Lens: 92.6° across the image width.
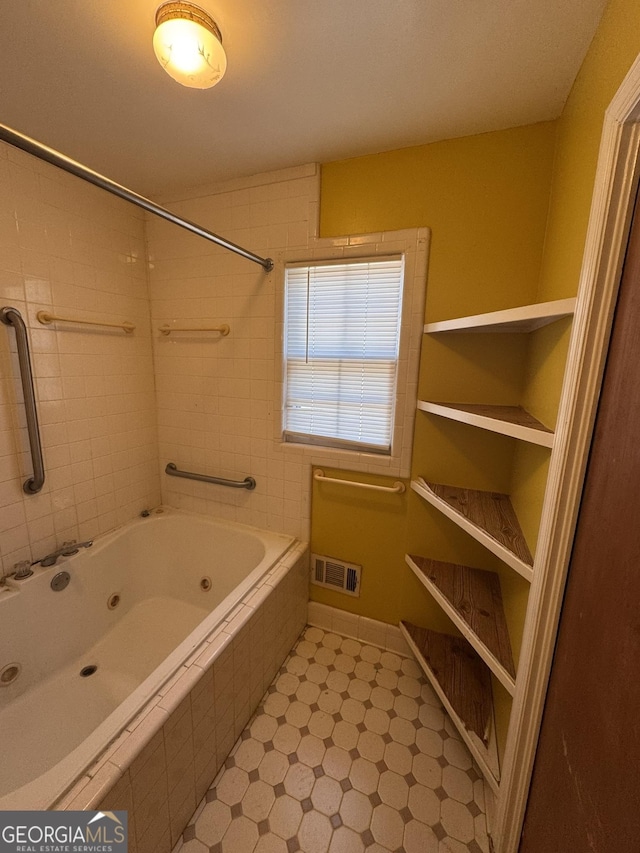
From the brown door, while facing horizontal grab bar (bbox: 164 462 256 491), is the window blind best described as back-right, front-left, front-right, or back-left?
front-right

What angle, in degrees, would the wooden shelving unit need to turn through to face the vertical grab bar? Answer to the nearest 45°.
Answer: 0° — it already faces it

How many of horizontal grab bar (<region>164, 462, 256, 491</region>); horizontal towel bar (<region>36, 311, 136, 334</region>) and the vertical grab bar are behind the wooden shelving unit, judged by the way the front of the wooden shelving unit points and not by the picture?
0

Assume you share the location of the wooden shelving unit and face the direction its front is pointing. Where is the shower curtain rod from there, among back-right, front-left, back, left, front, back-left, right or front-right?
front

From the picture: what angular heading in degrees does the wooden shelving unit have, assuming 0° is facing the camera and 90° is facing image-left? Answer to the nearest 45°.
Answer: approximately 45°

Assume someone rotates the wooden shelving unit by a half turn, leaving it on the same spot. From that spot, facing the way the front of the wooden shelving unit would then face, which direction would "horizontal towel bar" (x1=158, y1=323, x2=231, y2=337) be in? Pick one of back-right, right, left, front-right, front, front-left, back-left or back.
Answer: back-left

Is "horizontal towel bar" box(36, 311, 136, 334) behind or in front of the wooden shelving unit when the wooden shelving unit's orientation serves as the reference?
in front
